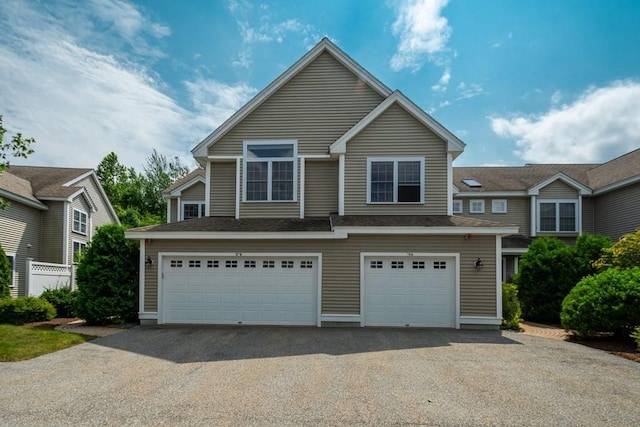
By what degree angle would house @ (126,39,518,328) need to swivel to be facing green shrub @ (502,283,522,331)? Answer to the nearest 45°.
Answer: approximately 90° to its left

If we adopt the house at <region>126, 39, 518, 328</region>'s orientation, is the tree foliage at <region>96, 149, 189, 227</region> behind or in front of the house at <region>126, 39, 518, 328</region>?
behind

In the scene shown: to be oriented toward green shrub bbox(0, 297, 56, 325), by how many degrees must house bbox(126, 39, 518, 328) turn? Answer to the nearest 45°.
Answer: approximately 90° to its right

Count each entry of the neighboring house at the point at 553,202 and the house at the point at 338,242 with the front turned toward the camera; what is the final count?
2

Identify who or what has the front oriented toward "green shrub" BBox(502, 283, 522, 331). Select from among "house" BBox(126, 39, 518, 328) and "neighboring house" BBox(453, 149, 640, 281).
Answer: the neighboring house

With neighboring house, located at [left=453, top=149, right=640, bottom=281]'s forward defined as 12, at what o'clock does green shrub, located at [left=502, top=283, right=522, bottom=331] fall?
The green shrub is roughly at 12 o'clock from the neighboring house.

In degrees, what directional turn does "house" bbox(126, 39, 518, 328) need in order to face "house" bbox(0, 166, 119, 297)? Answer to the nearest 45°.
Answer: approximately 135° to its right

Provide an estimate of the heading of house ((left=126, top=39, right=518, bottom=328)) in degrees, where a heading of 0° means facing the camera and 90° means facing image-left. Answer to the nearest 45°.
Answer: approximately 0°

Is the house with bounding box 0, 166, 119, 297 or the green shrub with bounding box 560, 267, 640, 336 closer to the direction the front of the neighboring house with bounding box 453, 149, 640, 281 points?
the green shrub

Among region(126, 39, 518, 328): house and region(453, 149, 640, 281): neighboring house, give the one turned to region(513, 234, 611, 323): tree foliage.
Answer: the neighboring house

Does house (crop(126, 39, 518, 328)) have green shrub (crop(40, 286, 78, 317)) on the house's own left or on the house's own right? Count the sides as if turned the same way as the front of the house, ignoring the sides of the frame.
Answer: on the house's own right
